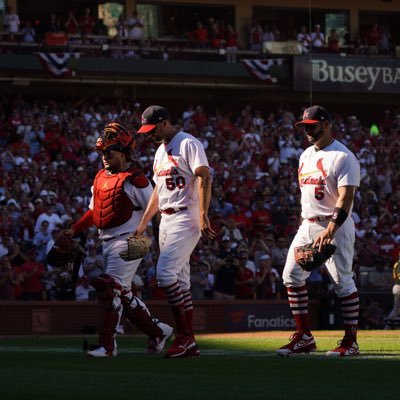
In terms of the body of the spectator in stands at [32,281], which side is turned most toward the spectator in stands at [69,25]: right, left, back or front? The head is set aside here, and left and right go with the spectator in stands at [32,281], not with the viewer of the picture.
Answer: back

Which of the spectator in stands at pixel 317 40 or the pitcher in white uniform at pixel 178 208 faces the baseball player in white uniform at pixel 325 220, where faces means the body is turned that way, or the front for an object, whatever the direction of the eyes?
the spectator in stands

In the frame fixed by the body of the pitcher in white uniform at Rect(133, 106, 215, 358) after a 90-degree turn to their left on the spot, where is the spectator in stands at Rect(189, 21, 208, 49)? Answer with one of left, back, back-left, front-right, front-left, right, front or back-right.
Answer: back-left

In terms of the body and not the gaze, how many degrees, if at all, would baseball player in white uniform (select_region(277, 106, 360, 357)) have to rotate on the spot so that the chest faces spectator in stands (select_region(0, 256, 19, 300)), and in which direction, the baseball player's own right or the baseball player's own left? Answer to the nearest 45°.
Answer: approximately 90° to the baseball player's own right

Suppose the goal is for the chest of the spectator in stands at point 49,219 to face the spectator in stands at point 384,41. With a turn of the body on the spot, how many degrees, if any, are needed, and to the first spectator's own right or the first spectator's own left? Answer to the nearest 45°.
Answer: approximately 135° to the first spectator's own left

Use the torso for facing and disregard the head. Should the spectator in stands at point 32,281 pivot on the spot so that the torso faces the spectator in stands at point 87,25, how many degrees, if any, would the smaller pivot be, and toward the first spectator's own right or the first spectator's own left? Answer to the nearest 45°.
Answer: approximately 180°

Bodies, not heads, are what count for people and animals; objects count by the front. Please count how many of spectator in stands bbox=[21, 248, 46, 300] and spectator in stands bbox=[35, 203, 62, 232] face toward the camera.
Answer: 2

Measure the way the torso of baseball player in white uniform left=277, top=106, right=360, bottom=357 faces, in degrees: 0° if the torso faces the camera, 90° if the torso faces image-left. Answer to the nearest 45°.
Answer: approximately 45°

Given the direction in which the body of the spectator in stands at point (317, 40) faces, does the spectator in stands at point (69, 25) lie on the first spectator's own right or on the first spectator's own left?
on the first spectator's own right

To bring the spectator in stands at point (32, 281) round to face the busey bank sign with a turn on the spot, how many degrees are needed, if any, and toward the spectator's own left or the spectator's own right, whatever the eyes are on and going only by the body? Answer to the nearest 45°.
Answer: approximately 135° to the spectator's own left

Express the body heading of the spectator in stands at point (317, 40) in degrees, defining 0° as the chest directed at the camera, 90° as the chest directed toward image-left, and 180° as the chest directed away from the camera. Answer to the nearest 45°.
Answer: approximately 0°

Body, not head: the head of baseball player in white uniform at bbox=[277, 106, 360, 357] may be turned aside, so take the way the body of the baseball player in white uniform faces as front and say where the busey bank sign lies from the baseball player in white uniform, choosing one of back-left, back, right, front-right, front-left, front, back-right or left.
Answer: back-right

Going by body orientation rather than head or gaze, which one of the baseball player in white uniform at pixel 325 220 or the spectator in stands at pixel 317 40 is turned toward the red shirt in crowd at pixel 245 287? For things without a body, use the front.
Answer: the spectator in stands

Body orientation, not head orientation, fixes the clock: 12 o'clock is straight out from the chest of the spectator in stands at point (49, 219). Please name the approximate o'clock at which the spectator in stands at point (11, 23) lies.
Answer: the spectator in stands at point (11, 23) is roughly at 6 o'clock from the spectator in stands at point (49, 219).

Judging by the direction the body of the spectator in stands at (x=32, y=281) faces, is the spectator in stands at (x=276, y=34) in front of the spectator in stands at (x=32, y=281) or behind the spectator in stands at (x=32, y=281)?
behind

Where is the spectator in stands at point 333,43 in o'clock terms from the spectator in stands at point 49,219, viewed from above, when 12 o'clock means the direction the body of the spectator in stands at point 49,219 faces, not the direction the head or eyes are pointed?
the spectator in stands at point 333,43 is roughly at 7 o'clock from the spectator in stands at point 49,219.

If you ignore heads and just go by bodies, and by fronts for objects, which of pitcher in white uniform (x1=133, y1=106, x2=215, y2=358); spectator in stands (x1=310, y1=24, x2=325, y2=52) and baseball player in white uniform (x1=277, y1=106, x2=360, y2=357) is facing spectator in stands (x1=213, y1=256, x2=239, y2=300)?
spectator in stands (x1=310, y1=24, x2=325, y2=52)
